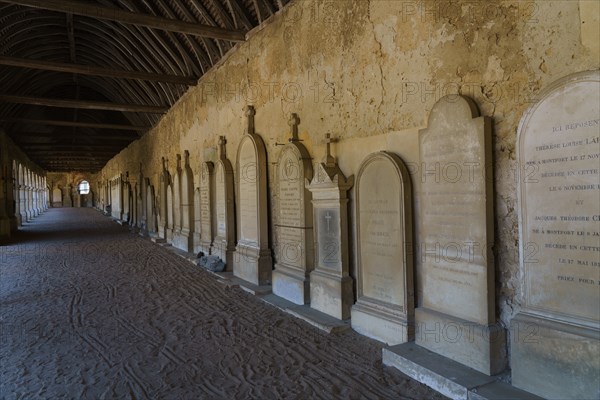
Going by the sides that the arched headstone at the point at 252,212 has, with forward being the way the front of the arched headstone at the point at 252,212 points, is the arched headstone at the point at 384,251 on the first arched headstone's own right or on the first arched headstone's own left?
on the first arched headstone's own left

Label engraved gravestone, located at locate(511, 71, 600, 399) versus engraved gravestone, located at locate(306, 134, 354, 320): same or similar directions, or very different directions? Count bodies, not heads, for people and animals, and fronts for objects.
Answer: same or similar directions

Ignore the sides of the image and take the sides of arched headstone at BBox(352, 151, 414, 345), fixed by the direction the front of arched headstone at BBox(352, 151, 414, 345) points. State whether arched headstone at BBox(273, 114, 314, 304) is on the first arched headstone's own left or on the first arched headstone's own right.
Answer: on the first arched headstone's own right

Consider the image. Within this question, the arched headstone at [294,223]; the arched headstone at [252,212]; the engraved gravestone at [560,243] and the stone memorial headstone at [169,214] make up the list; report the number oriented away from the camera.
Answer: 0

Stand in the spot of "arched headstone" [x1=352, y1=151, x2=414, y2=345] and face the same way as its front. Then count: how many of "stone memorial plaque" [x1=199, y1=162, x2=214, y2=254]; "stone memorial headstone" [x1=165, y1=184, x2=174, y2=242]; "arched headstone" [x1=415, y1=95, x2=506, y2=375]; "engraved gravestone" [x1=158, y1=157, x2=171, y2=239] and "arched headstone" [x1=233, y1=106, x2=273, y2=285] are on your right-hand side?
4

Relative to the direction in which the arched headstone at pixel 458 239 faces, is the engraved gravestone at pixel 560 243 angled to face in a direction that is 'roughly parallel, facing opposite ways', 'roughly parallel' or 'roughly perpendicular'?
roughly parallel

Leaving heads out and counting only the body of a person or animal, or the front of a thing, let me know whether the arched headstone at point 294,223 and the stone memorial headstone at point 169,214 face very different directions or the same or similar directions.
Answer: same or similar directions

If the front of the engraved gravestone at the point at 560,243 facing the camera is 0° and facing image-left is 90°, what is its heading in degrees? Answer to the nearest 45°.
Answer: approximately 45°

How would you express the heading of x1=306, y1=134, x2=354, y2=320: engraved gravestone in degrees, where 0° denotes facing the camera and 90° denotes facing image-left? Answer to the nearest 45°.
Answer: approximately 45°

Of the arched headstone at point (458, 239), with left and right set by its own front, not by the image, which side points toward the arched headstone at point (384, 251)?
right

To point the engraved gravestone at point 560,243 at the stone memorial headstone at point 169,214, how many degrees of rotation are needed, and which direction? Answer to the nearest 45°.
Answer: approximately 90° to its right

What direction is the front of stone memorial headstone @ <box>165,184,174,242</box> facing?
to the viewer's left

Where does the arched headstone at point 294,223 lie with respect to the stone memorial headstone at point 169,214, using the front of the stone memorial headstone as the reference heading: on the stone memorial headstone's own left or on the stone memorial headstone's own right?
on the stone memorial headstone's own left

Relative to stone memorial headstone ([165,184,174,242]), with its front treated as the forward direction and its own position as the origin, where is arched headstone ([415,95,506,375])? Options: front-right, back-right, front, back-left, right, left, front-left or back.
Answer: left

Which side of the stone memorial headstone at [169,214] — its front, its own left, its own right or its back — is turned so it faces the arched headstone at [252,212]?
left

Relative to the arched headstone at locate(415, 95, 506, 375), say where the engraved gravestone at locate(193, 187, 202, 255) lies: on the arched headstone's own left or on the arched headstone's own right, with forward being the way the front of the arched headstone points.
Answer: on the arched headstone's own right

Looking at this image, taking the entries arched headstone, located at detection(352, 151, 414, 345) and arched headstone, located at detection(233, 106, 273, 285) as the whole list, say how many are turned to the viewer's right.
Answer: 0

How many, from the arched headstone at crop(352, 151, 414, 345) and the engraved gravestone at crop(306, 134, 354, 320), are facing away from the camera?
0
